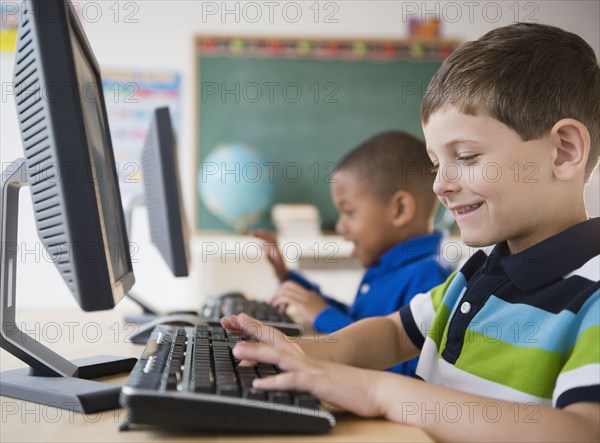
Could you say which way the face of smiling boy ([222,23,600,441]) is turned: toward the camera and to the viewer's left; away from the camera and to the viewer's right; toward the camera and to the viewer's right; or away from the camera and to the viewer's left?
toward the camera and to the viewer's left

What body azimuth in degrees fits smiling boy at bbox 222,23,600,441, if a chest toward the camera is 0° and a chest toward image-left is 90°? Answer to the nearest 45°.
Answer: approximately 45°

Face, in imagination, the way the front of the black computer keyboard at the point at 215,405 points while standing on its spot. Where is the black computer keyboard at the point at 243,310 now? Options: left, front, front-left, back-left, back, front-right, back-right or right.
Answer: left

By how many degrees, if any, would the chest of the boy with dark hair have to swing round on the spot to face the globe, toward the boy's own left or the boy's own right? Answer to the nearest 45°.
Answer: approximately 90° to the boy's own right

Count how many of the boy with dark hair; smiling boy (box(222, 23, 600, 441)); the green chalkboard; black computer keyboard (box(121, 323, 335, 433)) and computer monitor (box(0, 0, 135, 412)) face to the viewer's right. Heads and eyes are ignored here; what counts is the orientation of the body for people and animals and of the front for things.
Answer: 2

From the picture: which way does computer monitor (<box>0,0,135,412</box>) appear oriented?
to the viewer's right

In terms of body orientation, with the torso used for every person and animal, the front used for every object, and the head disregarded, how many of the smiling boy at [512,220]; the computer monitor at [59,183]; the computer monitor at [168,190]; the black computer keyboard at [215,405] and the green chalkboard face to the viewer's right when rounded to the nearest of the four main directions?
3

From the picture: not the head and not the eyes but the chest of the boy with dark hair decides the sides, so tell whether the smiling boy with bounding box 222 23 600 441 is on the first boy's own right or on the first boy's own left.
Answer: on the first boy's own left

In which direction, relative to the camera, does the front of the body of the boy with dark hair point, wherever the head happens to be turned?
to the viewer's left

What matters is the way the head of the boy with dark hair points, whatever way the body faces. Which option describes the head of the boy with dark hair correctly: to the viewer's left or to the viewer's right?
to the viewer's left

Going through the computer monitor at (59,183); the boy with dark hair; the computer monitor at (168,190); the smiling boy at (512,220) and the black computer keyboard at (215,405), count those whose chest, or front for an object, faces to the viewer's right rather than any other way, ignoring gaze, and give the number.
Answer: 3

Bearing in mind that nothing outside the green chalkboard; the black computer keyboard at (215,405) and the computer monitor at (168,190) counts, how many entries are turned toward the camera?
1

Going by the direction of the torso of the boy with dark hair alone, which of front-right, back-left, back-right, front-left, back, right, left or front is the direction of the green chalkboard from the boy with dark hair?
right

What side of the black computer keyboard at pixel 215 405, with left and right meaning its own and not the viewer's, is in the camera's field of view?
right
